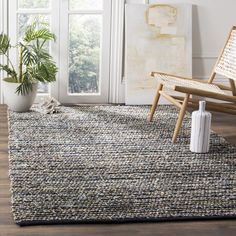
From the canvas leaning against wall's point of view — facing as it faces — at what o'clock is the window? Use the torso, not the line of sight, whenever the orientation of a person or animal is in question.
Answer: The window is roughly at 3 o'clock from the canvas leaning against wall.

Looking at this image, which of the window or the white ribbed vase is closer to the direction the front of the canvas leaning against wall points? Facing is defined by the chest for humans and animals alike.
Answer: the white ribbed vase

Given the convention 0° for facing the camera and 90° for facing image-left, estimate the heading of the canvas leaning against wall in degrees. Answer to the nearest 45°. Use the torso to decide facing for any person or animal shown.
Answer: approximately 0°

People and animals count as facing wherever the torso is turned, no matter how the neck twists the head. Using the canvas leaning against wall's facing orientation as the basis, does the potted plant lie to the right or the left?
on its right

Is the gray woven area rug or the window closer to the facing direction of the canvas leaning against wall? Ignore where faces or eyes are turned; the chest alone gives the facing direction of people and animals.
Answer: the gray woven area rug

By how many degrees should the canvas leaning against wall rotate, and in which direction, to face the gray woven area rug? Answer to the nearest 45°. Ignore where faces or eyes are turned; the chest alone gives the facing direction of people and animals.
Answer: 0° — it already faces it
